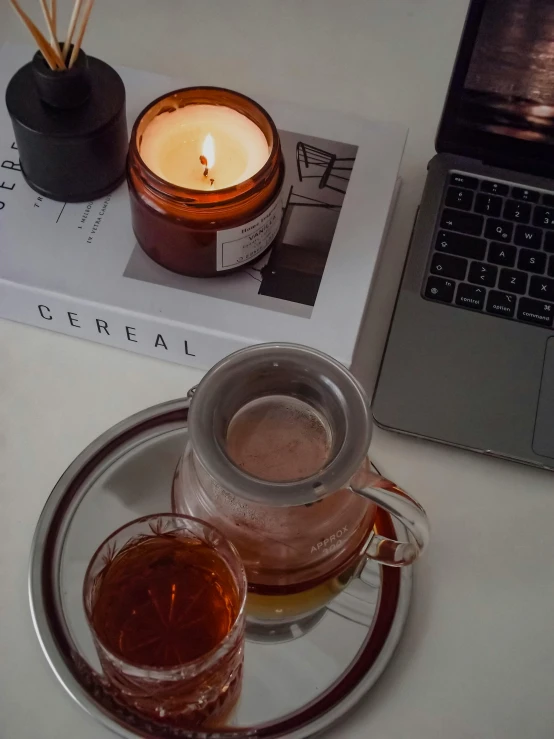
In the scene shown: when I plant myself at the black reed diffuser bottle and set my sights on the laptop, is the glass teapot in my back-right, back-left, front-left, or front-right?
front-right

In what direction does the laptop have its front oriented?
toward the camera

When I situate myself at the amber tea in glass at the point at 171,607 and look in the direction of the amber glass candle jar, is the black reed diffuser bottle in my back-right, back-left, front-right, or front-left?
front-left

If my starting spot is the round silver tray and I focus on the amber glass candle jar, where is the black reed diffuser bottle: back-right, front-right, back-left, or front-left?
front-left

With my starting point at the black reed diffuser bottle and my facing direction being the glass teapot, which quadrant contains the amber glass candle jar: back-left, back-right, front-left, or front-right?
front-left

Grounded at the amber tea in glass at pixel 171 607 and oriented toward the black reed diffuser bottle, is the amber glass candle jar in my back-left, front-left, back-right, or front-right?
front-right
